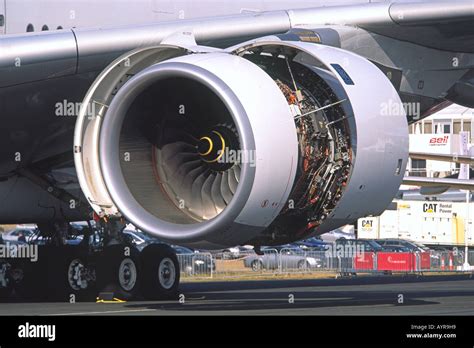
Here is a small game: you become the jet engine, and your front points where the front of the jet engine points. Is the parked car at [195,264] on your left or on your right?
on your right

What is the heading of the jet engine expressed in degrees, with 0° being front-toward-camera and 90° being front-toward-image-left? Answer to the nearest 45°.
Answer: approximately 45°

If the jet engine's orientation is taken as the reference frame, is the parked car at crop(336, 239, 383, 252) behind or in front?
behind

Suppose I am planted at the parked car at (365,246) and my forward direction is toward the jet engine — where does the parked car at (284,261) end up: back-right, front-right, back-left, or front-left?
front-right

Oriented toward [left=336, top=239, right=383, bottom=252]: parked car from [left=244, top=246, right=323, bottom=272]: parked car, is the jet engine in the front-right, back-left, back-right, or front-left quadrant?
back-right
